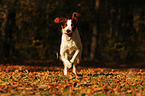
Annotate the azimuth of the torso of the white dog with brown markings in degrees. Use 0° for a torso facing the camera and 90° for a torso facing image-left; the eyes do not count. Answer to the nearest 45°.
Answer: approximately 0°
